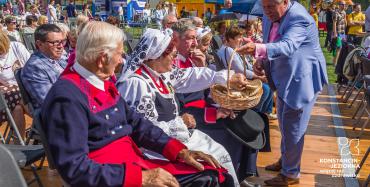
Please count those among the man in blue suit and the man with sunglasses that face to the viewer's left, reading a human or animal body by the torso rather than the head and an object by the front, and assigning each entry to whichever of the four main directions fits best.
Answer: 1

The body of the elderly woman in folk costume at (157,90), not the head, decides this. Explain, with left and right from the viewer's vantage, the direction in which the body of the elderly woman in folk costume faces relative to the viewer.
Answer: facing the viewer and to the right of the viewer

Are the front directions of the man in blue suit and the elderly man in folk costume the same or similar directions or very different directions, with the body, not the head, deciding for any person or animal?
very different directions

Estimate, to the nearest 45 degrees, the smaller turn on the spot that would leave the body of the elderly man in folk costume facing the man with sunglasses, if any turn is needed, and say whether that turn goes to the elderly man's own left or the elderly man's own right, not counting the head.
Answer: approximately 135° to the elderly man's own left

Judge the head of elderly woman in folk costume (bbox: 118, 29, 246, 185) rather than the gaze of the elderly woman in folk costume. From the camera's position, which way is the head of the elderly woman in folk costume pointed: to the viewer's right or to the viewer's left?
to the viewer's right

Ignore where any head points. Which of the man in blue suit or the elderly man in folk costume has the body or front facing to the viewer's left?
the man in blue suit

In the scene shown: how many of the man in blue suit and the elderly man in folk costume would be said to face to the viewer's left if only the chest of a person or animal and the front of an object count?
1

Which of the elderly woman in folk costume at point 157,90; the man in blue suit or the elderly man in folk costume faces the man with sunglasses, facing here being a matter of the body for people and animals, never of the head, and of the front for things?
the man in blue suit

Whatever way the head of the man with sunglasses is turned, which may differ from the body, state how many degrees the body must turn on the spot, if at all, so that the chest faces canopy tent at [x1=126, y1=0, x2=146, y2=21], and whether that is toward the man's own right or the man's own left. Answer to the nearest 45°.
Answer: approximately 135° to the man's own left

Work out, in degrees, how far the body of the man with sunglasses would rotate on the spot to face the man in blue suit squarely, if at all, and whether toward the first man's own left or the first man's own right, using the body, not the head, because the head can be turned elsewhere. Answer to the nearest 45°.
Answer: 0° — they already face them

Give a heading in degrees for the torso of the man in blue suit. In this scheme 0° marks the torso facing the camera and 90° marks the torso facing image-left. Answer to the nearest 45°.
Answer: approximately 90°

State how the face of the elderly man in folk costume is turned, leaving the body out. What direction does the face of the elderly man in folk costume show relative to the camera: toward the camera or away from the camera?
away from the camera

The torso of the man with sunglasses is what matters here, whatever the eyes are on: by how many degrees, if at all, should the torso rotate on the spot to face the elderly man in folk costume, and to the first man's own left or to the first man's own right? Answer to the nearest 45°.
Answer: approximately 45° to the first man's own right

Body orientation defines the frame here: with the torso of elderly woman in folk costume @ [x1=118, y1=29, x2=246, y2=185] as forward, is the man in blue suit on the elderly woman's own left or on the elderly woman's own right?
on the elderly woman's own left
